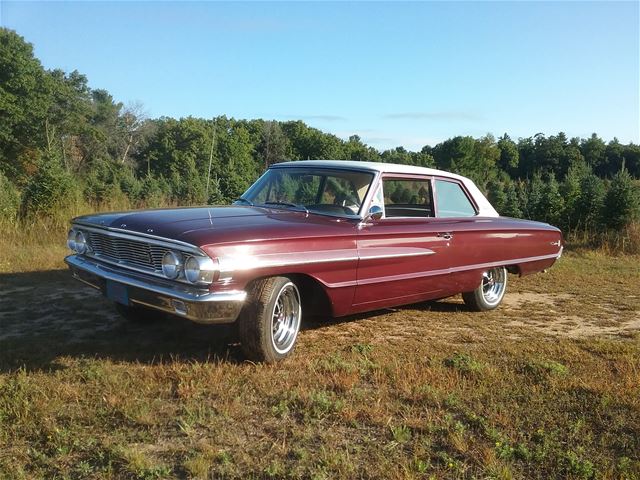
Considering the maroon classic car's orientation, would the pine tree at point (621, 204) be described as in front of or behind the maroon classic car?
behind

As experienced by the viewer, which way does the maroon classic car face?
facing the viewer and to the left of the viewer
